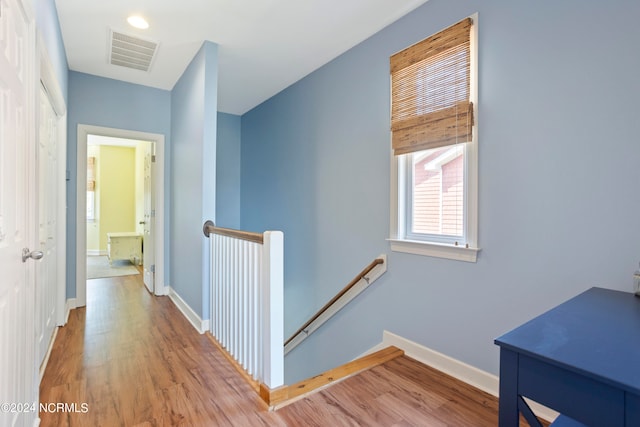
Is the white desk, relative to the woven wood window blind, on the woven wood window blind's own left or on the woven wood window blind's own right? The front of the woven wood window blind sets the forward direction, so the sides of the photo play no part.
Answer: on the woven wood window blind's own right

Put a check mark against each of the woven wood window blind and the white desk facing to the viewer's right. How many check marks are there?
0

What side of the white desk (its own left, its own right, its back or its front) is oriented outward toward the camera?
front

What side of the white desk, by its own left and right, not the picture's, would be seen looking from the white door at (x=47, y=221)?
front

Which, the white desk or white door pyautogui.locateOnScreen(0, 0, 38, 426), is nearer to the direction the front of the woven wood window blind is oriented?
the white door

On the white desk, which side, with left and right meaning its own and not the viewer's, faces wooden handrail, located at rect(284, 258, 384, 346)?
front

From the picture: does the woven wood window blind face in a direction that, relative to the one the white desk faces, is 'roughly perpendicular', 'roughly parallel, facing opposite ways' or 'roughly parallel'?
roughly perpendicular

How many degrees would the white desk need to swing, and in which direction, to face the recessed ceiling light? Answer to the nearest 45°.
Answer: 0° — it already faces it

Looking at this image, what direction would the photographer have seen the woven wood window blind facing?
facing the viewer and to the left of the viewer
